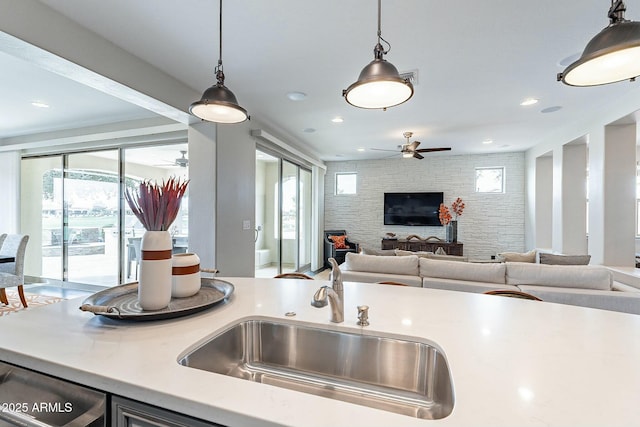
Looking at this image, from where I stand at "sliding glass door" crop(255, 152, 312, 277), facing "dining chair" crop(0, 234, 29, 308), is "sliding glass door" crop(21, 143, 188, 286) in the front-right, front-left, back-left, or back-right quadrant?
front-right

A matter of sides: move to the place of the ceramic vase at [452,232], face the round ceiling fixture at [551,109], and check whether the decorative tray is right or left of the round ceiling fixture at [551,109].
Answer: right

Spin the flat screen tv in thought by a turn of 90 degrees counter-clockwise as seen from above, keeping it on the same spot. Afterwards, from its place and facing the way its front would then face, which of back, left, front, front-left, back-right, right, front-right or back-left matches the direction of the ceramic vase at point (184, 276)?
right

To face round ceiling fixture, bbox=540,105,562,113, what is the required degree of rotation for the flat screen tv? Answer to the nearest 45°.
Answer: approximately 45° to its left

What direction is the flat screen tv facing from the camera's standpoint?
toward the camera

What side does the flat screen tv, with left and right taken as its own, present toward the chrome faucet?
front

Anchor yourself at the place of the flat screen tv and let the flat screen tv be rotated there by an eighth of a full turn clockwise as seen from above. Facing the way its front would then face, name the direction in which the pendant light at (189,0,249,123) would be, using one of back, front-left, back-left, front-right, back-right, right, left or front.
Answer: front-left

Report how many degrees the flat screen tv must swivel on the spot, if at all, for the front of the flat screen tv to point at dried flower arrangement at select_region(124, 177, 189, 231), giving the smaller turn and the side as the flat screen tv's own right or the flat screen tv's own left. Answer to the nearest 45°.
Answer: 0° — it already faces it

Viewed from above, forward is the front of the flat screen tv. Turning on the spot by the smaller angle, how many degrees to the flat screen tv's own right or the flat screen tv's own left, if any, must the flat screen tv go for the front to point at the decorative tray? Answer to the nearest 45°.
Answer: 0° — it already faces it

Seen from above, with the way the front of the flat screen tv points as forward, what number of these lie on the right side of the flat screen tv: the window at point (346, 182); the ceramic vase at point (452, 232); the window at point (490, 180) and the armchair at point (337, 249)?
2

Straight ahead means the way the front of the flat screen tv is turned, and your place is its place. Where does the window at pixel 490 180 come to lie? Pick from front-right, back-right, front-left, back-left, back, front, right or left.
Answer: left

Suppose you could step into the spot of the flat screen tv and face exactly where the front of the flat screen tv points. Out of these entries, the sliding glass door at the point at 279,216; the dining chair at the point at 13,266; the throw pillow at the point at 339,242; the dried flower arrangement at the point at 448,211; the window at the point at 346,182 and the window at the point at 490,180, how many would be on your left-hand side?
2

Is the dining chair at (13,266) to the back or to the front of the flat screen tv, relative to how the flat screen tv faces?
to the front

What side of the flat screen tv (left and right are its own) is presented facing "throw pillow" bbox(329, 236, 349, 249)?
right

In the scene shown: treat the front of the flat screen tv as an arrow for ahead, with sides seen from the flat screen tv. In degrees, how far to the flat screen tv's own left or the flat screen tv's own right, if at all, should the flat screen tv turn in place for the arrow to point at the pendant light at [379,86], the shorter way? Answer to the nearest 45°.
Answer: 0° — it already faces it

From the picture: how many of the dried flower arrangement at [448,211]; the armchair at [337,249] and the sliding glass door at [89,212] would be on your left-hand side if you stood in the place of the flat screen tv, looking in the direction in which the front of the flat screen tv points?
1
